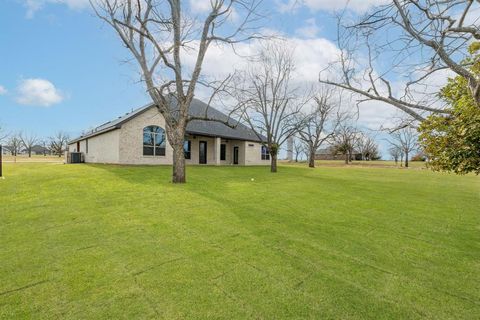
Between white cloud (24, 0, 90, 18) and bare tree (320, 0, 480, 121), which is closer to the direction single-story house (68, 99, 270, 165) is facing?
the bare tree

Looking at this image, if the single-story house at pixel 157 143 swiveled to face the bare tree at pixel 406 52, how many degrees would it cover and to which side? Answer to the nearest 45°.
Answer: approximately 45° to its right
